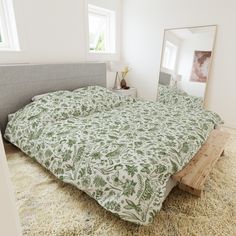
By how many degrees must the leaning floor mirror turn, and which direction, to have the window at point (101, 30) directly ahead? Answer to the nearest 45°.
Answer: approximately 45° to its right

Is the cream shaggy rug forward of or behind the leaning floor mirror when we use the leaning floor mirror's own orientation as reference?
forward

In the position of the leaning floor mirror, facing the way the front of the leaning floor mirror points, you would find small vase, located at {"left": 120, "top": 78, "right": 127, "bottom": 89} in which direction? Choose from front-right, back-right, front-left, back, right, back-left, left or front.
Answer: front-right

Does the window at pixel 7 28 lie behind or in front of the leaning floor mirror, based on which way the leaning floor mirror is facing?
in front

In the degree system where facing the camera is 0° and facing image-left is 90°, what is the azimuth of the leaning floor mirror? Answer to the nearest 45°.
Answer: approximately 45°

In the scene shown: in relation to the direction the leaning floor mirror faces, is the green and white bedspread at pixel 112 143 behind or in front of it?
in front
